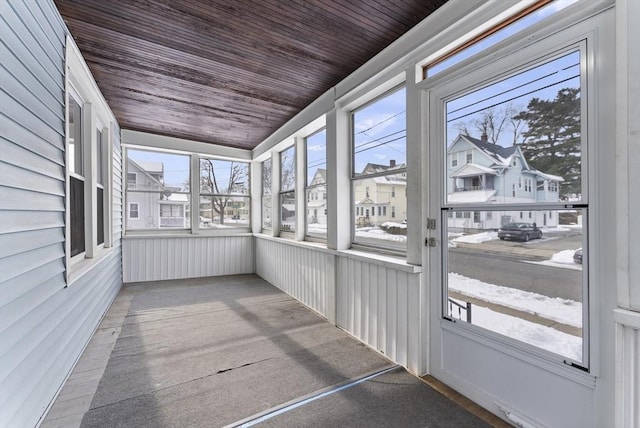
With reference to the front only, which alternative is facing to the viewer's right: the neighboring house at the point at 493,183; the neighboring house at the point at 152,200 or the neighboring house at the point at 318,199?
the neighboring house at the point at 152,200

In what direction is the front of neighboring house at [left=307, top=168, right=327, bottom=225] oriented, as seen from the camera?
facing the viewer and to the left of the viewer

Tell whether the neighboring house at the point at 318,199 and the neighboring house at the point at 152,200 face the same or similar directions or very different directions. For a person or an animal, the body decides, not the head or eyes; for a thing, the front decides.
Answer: very different directions

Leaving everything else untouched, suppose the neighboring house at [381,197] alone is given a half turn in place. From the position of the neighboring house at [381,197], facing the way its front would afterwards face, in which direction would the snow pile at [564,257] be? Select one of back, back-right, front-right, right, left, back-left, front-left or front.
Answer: right

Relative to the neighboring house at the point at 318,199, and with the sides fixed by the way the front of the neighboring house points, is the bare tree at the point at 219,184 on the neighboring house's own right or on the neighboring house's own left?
on the neighboring house's own right

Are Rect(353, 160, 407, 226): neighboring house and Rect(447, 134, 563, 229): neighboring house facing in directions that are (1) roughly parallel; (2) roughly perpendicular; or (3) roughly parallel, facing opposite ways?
roughly parallel

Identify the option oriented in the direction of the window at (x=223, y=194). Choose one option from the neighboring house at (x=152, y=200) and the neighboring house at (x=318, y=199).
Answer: the neighboring house at (x=152, y=200)

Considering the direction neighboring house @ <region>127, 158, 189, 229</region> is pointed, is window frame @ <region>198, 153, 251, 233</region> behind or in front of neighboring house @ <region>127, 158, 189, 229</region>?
in front

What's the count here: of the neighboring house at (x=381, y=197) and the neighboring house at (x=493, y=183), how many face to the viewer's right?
0

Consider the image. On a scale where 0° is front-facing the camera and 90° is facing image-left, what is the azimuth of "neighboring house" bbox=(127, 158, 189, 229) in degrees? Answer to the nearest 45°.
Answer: approximately 270°
